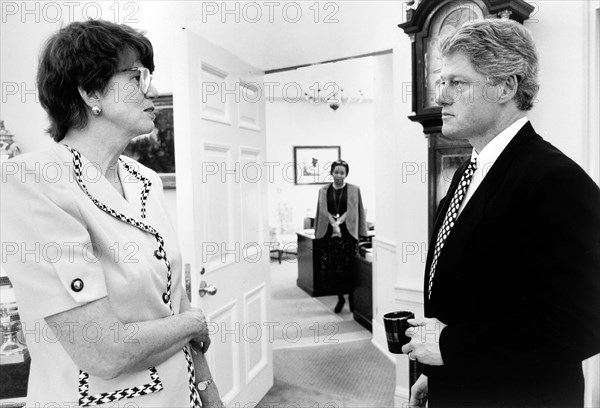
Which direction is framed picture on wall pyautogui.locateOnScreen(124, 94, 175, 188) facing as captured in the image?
toward the camera

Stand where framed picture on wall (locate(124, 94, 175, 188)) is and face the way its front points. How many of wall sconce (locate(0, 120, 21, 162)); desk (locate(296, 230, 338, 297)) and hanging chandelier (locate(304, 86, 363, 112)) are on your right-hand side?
1

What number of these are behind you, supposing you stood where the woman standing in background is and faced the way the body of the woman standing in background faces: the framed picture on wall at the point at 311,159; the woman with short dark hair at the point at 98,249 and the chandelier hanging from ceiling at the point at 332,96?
2

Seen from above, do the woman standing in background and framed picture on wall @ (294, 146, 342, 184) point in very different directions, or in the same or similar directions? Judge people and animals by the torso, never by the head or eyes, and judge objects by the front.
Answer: same or similar directions

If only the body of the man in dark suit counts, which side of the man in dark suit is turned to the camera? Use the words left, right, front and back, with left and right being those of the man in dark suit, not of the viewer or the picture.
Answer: left

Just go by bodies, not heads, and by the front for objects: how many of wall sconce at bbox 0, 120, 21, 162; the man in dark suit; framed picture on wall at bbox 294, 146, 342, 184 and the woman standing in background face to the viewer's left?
1

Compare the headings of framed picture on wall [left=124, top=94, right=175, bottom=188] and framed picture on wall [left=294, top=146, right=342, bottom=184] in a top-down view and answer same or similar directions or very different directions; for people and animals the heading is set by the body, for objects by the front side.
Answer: same or similar directions

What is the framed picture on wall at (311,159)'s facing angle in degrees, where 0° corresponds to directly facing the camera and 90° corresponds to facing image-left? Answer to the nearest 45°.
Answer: approximately 0°

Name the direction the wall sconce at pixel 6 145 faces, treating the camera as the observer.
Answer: facing the viewer and to the right of the viewer

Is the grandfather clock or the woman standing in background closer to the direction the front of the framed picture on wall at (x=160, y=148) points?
the grandfather clock

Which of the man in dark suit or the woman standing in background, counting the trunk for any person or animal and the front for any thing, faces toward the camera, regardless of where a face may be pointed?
the woman standing in background

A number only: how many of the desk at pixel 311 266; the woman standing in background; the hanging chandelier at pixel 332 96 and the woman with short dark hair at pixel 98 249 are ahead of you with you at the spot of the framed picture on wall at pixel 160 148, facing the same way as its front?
1

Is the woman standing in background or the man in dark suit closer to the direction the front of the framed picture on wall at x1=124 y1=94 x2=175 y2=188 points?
the man in dark suit

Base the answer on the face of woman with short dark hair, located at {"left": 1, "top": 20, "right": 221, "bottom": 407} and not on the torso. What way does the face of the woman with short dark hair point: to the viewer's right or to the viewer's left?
to the viewer's right

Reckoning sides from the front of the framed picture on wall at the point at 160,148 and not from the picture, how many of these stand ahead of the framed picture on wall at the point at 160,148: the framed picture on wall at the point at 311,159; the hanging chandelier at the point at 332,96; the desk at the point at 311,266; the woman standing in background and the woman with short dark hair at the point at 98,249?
1

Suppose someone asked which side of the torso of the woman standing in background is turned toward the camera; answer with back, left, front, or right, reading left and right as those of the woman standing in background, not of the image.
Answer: front

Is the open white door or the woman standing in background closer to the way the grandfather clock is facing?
the open white door
